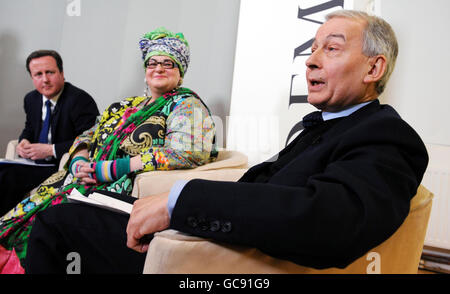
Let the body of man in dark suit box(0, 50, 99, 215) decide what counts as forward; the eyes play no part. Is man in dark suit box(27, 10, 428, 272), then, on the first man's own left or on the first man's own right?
on the first man's own left

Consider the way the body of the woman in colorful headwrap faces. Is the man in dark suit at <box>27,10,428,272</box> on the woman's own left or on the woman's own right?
on the woman's own left

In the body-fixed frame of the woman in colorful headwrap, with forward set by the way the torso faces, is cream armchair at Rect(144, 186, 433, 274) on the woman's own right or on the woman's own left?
on the woman's own left

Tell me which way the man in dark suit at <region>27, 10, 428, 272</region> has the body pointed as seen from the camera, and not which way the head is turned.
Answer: to the viewer's left

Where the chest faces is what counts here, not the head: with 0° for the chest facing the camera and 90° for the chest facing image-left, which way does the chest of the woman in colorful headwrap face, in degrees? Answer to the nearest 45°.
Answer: approximately 45°

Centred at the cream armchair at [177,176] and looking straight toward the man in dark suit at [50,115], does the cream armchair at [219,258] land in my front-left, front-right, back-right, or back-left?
back-left

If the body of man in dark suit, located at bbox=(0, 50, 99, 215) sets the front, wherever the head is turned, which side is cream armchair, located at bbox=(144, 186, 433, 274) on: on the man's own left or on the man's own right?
on the man's own left

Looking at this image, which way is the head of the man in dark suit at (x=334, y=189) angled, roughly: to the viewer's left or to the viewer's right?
to the viewer's left

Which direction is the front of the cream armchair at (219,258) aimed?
to the viewer's left

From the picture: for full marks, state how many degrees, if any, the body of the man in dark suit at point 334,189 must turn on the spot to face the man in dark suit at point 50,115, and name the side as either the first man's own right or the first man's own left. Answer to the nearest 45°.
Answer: approximately 45° to the first man's own right
